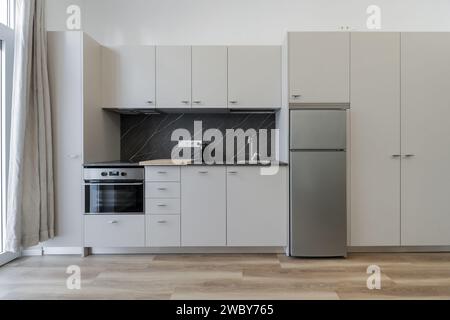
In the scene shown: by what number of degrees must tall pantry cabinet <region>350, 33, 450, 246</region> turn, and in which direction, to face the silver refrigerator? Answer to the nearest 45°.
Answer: approximately 45° to its right

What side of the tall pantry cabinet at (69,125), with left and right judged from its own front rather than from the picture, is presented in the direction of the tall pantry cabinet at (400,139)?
left

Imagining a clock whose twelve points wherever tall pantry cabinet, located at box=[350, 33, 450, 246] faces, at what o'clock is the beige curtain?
The beige curtain is roughly at 2 o'clock from the tall pantry cabinet.

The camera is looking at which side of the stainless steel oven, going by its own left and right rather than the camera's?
front

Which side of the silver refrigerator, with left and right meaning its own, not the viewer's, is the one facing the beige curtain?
right

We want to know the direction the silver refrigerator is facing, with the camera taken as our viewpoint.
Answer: facing the viewer

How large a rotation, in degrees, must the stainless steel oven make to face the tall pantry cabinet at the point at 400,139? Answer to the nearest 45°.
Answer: approximately 90° to its left
